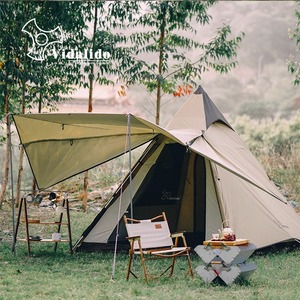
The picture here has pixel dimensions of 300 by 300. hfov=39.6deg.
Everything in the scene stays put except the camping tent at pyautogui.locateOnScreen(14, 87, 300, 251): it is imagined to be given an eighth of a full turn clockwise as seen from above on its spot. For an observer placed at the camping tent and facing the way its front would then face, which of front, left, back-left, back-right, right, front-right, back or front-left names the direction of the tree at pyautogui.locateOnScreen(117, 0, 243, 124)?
right

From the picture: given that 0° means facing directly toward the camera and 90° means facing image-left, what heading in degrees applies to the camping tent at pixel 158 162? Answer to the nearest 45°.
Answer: approximately 45°

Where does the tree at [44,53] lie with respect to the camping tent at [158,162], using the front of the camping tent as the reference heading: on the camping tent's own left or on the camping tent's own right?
on the camping tent's own right

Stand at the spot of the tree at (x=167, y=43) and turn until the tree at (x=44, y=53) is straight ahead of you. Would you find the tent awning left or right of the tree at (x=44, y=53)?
left
